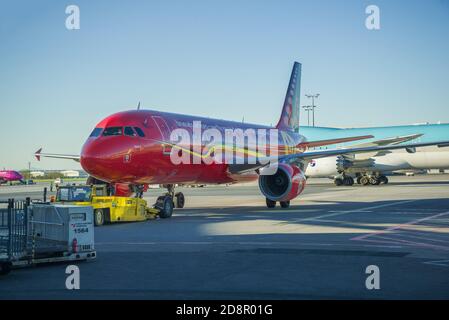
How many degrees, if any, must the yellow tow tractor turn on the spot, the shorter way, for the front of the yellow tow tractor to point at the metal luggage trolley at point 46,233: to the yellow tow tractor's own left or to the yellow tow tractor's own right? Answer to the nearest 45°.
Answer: approximately 45° to the yellow tow tractor's own left

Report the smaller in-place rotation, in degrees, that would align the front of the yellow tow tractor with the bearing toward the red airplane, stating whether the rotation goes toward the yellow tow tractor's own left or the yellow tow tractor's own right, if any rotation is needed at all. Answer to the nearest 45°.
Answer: approximately 180°

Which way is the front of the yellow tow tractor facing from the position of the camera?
facing the viewer and to the left of the viewer

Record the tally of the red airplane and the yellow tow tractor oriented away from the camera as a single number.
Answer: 0

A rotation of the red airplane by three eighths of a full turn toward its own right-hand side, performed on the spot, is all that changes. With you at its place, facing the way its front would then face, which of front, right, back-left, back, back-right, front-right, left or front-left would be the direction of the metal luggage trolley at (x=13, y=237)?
back

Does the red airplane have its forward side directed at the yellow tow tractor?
yes

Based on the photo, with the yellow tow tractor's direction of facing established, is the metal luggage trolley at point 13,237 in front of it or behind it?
in front
